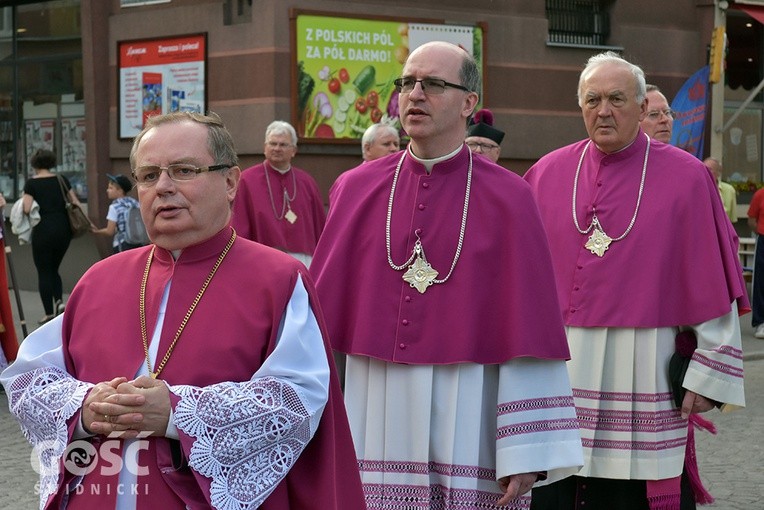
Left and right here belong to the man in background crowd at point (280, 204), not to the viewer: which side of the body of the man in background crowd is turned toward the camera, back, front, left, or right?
front

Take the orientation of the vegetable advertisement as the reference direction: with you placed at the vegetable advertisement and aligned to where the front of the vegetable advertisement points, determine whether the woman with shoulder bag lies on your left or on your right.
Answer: on your right

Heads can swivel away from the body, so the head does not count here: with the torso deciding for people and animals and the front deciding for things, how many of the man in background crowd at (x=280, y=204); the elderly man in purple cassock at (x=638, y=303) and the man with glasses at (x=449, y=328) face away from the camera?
0

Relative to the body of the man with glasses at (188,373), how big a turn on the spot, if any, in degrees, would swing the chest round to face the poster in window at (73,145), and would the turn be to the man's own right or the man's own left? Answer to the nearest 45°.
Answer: approximately 135° to the man's own right

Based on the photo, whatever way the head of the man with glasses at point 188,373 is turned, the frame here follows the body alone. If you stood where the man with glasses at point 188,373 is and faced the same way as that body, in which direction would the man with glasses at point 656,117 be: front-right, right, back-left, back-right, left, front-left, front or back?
back

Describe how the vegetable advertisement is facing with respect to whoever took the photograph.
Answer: facing the viewer and to the right of the viewer

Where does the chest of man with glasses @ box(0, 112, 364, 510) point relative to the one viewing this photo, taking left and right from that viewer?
facing the viewer and to the left of the viewer

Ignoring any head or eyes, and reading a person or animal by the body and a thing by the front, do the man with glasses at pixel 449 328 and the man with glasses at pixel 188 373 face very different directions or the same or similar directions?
same or similar directions

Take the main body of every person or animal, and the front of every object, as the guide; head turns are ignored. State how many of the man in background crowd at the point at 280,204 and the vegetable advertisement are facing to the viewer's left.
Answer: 0

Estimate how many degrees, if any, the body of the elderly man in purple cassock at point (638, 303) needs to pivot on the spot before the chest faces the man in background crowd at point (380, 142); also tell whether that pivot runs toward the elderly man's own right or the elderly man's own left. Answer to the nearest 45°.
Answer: approximately 90° to the elderly man's own right

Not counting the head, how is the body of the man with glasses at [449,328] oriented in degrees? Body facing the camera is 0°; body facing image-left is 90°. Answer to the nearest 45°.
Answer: approximately 45°

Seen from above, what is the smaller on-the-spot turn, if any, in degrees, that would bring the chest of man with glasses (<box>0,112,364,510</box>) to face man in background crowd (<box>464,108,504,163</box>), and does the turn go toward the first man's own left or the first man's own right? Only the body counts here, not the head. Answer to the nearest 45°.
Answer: approximately 180°

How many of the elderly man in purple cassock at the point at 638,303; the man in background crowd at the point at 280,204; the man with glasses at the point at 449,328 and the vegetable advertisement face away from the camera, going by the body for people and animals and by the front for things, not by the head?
0
